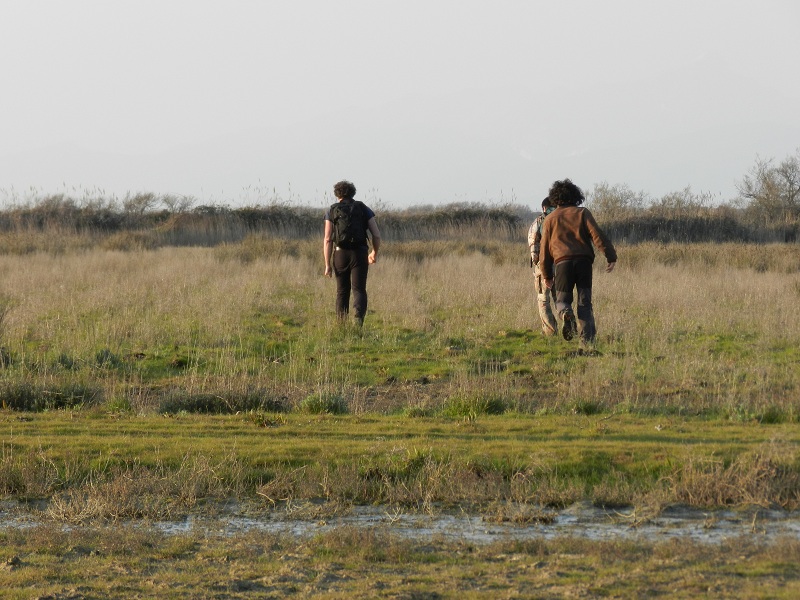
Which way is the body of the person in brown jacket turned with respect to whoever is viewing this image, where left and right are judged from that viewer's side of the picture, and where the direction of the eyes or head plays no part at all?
facing away from the viewer

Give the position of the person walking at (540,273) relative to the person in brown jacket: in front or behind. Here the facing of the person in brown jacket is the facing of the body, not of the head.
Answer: in front

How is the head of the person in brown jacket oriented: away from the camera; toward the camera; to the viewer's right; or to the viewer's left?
away from the camera

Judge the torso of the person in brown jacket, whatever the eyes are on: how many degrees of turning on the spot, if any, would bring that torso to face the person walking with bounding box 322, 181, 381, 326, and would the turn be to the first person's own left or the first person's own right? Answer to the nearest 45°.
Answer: approximately 90° to the first person's own left

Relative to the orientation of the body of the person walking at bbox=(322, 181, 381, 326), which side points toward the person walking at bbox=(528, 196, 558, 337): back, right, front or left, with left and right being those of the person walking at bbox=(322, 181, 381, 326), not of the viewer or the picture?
right

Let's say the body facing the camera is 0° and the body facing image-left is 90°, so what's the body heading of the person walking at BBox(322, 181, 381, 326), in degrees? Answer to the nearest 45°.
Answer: approximately 180°

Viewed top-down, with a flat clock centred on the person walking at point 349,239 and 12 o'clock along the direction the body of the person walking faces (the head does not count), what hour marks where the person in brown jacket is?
The person in brown jacket is roughly at 4 o'clock from the person walking.

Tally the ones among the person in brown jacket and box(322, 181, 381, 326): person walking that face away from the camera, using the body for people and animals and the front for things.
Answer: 2
